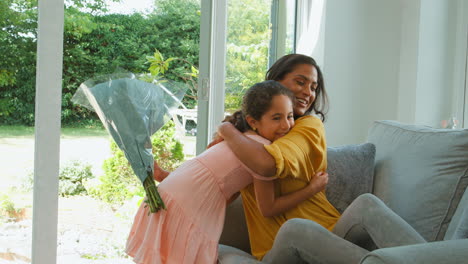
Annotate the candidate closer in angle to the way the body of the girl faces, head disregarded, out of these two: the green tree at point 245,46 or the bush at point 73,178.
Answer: the green tree

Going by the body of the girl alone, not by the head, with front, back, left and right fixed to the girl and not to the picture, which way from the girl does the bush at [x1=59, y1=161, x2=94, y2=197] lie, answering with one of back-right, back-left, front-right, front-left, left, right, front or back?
back-left

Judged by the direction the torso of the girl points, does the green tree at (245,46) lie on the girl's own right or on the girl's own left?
on the girl's own left

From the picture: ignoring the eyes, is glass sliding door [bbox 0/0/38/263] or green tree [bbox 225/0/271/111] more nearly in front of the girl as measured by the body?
the green tree

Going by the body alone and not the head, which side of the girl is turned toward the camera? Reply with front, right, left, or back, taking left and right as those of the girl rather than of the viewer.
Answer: right

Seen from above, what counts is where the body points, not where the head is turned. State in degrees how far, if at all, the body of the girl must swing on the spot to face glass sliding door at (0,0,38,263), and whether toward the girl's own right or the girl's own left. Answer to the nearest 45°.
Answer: approximately 135° to the girl's own left
